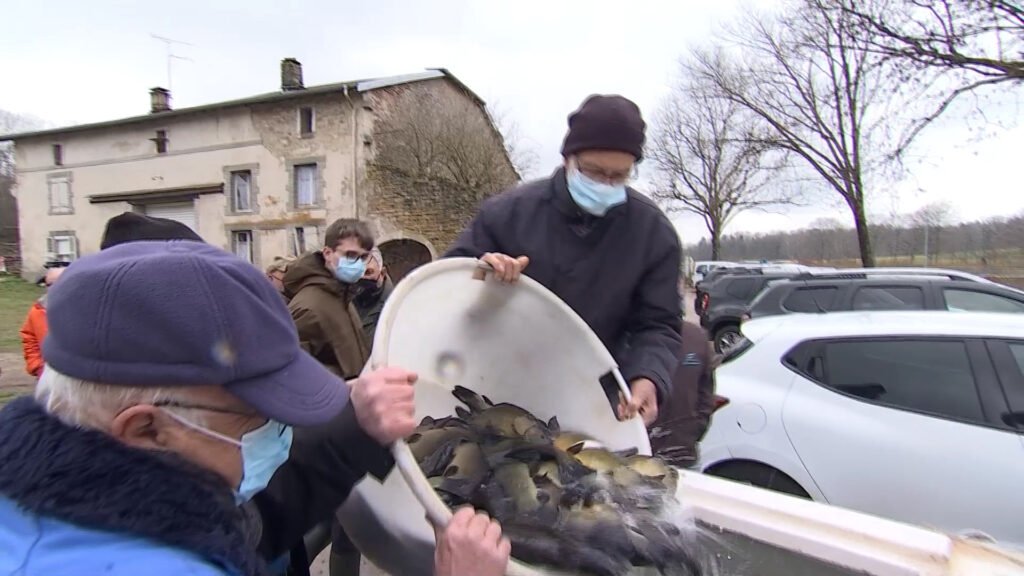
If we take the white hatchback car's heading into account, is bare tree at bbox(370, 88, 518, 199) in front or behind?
behind

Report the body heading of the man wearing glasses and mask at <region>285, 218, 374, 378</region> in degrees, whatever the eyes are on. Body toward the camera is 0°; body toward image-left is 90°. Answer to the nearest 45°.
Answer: approximately 315°

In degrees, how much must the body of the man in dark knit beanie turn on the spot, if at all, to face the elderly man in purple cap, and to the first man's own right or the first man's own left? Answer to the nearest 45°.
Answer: approximately 45° to the first man's own right

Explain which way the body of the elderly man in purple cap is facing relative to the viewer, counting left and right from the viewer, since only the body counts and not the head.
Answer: facing to the right of the viewer

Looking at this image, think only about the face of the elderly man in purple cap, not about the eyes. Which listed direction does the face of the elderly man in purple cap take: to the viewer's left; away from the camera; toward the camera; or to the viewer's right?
to the viewer's right
